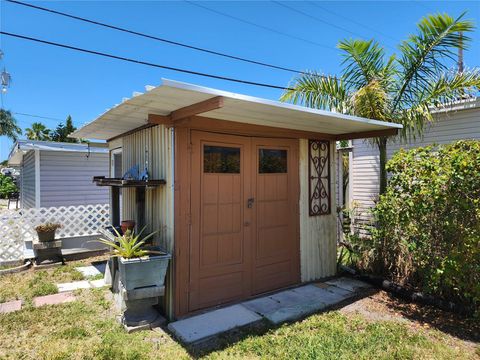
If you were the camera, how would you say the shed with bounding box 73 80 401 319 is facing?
facing the viewer and to the right of the viewer

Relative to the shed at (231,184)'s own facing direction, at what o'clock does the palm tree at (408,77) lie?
The palm tree is roughly at 10 o'clock from the shed.

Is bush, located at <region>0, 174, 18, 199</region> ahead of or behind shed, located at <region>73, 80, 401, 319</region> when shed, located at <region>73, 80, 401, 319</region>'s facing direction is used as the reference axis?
behind

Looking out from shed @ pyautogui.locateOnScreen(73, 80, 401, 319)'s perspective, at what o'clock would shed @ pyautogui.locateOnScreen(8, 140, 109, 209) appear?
shed @ pyautogui.locateOnScreen(8, 140, 109, 209) is roughly at 6 o'clock from shed @ pyautogui.locateOnScreen(73, 80, 401, 319).

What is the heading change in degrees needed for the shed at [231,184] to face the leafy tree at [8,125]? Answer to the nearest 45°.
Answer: approximately 180°

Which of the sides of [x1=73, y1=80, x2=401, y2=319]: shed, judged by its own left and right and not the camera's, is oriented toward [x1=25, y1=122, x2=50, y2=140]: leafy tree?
back

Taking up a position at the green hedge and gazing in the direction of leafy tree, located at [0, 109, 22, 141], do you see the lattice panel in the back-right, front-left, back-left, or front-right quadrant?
front-left
